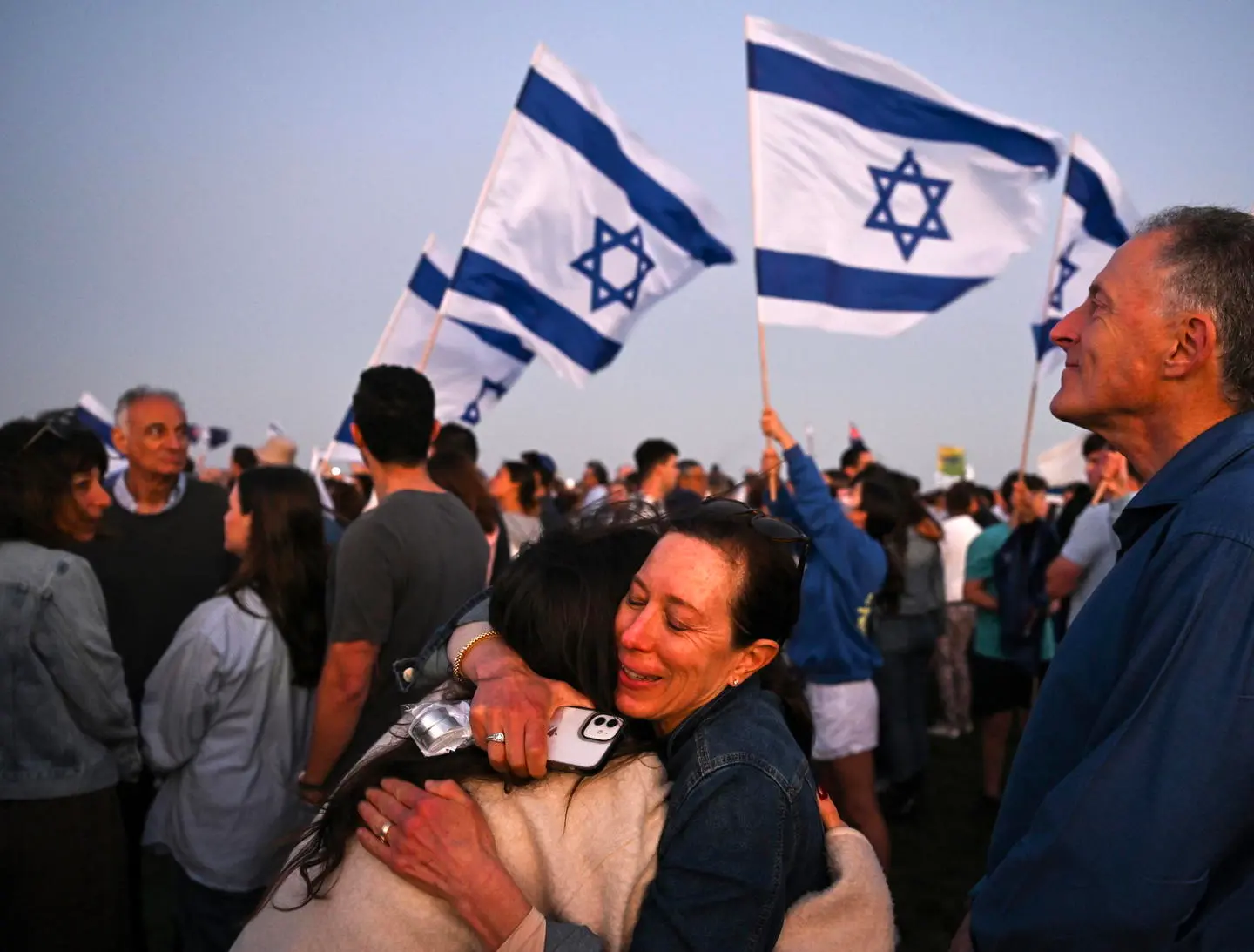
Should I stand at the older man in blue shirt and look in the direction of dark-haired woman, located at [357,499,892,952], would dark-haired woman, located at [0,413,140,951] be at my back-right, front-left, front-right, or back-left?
front-right

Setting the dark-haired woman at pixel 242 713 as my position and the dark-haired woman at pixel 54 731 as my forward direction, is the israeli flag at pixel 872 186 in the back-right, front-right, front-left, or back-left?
back-right

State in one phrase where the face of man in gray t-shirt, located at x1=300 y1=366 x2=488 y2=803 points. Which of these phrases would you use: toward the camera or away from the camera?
away from the camera

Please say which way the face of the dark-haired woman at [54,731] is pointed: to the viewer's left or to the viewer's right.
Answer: to the viewer's right

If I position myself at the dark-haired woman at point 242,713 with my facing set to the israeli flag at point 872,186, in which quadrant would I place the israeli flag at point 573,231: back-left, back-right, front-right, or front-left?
front-left

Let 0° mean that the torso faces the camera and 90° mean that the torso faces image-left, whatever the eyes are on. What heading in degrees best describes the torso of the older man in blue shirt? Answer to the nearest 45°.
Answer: approximately 90°

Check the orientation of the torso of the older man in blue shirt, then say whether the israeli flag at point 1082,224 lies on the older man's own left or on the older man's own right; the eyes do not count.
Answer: on the older man's own right

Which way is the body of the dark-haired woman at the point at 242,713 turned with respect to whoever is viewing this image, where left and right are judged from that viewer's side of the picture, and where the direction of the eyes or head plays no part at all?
facing away from the viewer and to the left of the viewer

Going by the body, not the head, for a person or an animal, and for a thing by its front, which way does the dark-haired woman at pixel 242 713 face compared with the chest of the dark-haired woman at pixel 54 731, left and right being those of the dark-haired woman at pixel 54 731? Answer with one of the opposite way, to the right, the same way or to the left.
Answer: to the left

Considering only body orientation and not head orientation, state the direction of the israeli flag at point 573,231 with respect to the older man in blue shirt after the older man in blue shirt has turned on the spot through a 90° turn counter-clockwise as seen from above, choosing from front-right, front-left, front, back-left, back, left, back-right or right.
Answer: back-right
